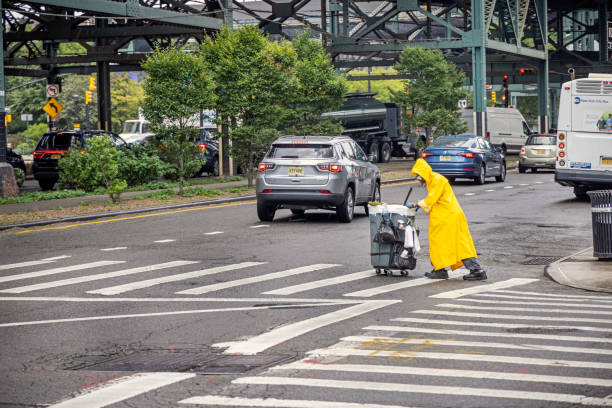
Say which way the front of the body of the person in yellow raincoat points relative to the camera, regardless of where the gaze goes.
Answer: to the viewer's left

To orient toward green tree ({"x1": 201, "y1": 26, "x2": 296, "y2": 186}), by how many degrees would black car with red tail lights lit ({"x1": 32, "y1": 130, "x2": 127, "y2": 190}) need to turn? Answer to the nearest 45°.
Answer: approximately 90° to its right

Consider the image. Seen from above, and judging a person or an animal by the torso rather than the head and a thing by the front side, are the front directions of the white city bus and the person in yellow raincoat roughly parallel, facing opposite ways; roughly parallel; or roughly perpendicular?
roughly perpendicular

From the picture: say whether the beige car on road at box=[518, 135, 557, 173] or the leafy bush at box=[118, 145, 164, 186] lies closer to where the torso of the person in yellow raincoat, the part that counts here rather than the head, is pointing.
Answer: the leafy bush

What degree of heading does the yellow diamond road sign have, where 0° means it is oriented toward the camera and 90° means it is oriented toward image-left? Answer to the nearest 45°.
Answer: approximately 0°

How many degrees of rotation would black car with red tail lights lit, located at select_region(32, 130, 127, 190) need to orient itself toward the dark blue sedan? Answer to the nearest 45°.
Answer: approximately 45° to its right

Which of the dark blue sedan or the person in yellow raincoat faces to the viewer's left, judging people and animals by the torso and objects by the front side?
the person in yellow raincoat

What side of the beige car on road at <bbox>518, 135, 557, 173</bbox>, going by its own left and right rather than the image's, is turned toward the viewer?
back

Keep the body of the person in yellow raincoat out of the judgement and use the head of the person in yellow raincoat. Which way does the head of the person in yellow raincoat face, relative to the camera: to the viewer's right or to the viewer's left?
to the viewer's left

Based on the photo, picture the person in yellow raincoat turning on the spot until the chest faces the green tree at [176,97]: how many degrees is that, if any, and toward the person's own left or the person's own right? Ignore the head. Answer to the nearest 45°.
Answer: approximately 45° to the person's own right
